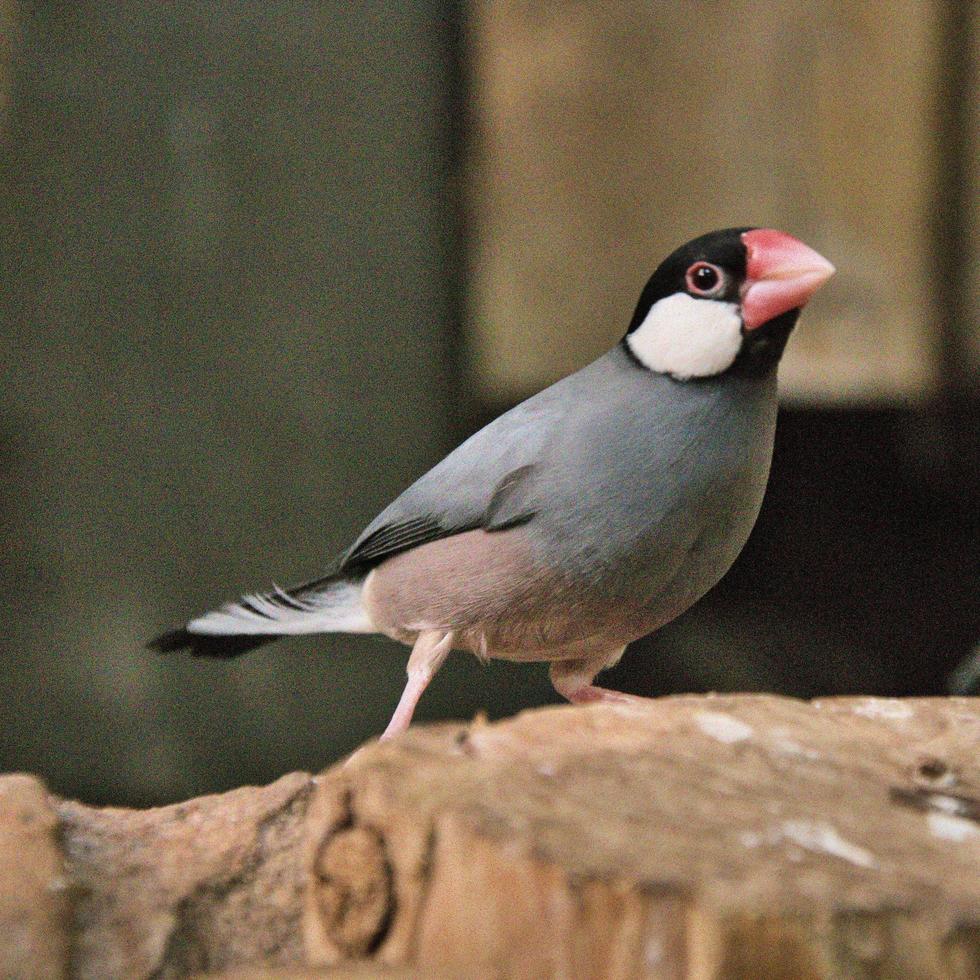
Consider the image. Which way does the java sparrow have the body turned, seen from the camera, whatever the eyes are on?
to the viewer's right

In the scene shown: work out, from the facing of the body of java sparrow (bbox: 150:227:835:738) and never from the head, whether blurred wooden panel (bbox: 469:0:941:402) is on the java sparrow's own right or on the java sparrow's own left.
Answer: on the java sparrow's own left
